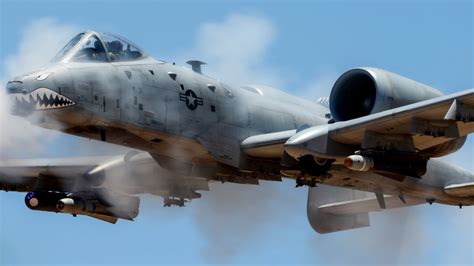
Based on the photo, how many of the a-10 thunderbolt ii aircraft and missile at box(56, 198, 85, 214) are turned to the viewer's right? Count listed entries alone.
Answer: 0

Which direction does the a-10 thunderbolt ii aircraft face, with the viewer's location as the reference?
facing the viewer and to the left of the viewer
